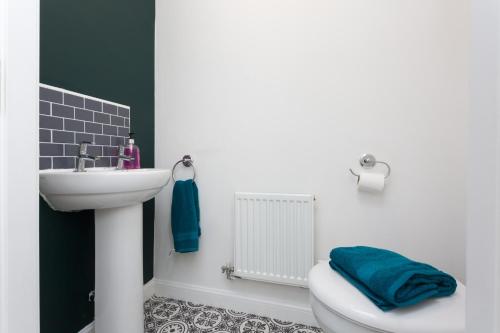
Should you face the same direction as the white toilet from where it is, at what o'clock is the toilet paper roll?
The toilet paper roll is roughly at 3 o'clock from the white toilet.

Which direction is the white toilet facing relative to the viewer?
to the viewer's left

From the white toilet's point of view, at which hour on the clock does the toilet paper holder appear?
The toilet paper holder is roughly at 3 o'clock from the white toilet.

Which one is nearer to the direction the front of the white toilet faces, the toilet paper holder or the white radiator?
the white radiator

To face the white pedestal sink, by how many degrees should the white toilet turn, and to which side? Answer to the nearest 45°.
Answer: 0° — it already faces it

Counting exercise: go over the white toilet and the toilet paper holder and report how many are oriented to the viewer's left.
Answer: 1

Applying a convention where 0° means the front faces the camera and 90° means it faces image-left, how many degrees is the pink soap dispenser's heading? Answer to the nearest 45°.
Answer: approximately 0°
